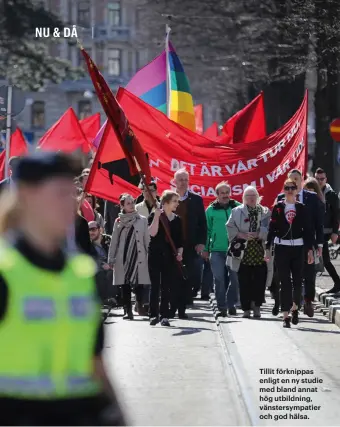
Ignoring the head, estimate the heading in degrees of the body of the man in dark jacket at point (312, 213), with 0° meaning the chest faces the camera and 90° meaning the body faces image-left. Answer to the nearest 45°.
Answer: approximately 0°

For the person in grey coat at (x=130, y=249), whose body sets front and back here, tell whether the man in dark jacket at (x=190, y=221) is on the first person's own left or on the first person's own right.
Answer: on the first person's own left

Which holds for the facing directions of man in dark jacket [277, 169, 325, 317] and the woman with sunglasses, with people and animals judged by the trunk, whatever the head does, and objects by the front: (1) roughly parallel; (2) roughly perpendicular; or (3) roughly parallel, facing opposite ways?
roughly parallel

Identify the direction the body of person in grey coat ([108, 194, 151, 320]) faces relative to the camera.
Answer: toward the camera

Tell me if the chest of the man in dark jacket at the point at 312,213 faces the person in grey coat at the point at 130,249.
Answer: no

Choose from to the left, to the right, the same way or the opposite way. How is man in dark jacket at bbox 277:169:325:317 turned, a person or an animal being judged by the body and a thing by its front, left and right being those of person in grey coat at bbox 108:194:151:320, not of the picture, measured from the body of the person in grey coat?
the same way

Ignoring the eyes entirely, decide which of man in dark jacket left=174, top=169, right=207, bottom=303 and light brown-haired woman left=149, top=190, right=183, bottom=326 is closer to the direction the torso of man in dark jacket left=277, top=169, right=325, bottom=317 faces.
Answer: the light brown-haired woman

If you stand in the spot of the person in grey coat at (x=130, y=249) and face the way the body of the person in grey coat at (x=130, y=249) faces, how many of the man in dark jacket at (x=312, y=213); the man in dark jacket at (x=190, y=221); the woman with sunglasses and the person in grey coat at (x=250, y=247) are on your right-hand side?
0

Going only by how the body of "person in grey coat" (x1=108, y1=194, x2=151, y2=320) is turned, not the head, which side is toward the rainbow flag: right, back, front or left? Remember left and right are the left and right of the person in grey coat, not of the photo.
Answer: back

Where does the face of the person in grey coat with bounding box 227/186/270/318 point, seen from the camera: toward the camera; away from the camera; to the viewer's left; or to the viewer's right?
toward the camera

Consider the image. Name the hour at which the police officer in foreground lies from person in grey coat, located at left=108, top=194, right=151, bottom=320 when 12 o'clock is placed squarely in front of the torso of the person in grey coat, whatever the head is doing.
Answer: The police officer in foreground is roughly at 12 o'clock from the person in grey coat.

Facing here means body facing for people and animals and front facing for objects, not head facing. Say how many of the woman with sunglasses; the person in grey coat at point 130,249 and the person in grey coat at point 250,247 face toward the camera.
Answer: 3

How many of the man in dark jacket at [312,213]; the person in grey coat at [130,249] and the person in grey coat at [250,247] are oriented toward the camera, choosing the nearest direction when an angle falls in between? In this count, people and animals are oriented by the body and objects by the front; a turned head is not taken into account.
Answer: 3

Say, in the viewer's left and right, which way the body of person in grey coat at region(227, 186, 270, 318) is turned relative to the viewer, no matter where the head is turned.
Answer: facing the viewer

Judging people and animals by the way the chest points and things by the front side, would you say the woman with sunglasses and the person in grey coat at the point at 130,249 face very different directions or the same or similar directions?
same or similar directions

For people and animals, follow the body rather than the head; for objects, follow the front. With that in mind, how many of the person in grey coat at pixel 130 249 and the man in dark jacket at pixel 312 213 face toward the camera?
2

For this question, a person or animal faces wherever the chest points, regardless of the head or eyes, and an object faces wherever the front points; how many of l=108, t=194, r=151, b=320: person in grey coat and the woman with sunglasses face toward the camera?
2

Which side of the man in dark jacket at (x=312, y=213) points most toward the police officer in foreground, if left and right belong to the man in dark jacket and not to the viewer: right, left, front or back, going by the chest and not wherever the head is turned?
front
